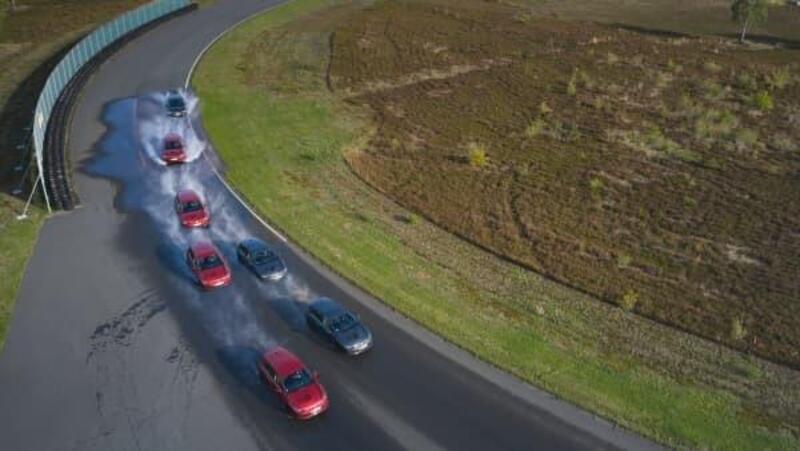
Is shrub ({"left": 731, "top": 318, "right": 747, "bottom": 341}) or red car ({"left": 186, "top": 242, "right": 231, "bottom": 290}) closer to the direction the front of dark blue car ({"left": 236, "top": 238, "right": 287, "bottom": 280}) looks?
the shrub

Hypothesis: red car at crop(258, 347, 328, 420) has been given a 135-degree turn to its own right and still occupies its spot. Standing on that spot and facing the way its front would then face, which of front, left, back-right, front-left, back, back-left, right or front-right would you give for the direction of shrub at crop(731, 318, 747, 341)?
back

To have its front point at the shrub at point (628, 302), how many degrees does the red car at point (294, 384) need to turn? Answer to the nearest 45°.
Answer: approximately 45° to its left

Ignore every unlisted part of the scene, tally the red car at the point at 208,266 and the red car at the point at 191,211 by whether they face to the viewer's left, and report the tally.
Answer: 0

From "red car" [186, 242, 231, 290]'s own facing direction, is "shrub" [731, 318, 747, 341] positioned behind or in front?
in front

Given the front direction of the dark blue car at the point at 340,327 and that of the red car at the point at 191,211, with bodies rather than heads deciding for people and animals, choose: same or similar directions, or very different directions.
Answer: same or similar directions

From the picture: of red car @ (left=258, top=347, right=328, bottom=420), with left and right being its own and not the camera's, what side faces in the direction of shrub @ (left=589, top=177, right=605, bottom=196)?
left

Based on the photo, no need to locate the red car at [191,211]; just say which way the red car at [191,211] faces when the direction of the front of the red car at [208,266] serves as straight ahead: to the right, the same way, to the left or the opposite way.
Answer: the same way

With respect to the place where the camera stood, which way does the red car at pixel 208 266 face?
facing the viewer and to the right of the viewer

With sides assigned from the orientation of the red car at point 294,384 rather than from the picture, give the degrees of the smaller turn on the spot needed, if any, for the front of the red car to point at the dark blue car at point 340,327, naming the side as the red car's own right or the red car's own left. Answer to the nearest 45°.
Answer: approximately 90° to the red car's own left

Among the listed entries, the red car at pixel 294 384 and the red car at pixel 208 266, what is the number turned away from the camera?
0

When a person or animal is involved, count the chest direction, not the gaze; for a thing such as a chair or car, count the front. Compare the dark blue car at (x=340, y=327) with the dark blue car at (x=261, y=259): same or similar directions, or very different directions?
same or similar directions

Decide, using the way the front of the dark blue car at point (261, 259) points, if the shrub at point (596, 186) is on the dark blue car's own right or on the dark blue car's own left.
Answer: on the dark blue car's own left
